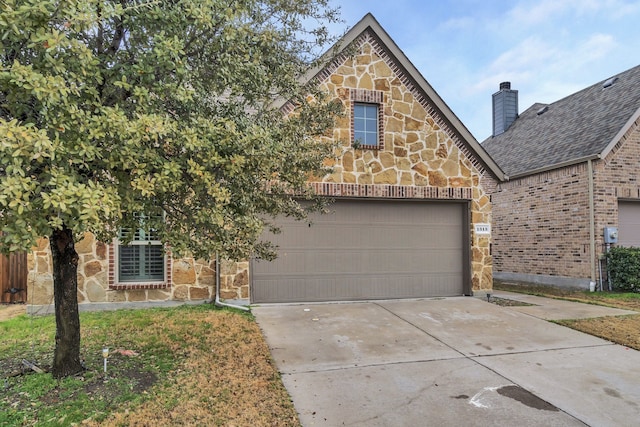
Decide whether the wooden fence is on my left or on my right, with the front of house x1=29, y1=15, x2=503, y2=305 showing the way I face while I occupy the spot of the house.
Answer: on my right

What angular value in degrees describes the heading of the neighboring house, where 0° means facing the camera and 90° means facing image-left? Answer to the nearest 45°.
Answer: approximately 315°

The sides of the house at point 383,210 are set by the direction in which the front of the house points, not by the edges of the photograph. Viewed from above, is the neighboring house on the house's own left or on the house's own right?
on the house's own left

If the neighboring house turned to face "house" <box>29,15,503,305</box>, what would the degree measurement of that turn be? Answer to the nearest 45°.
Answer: approximately 90° to its right

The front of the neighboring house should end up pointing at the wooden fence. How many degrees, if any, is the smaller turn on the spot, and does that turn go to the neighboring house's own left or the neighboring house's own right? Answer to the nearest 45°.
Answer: approximately 90° to the neighboring house's own right

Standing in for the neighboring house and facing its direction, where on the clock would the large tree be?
The large tree is roughly at 2 o'clock from the neighboring house.

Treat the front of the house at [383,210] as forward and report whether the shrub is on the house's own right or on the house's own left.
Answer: on the house's own left

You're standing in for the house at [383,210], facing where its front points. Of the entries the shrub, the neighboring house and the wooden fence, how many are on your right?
1

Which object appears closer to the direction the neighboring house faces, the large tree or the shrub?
the shrub
